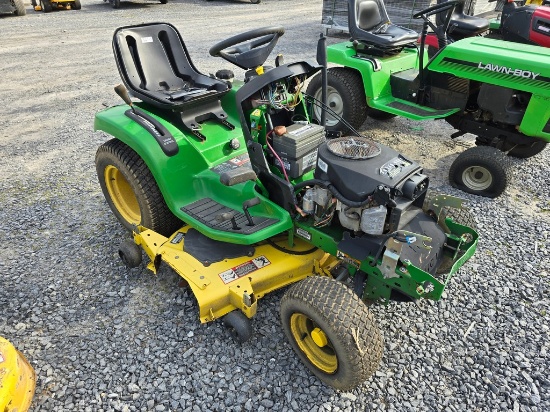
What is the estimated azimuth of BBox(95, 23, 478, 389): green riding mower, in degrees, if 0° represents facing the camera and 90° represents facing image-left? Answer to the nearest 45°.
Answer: approximately 315°

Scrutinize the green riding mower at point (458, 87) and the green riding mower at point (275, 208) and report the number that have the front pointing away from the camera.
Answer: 0

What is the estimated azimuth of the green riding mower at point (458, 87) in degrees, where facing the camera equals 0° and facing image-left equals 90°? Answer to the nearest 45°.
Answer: approximately 315°

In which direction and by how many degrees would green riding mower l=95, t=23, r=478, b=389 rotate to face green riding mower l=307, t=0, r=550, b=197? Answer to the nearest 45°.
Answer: approximately 90° to its left
